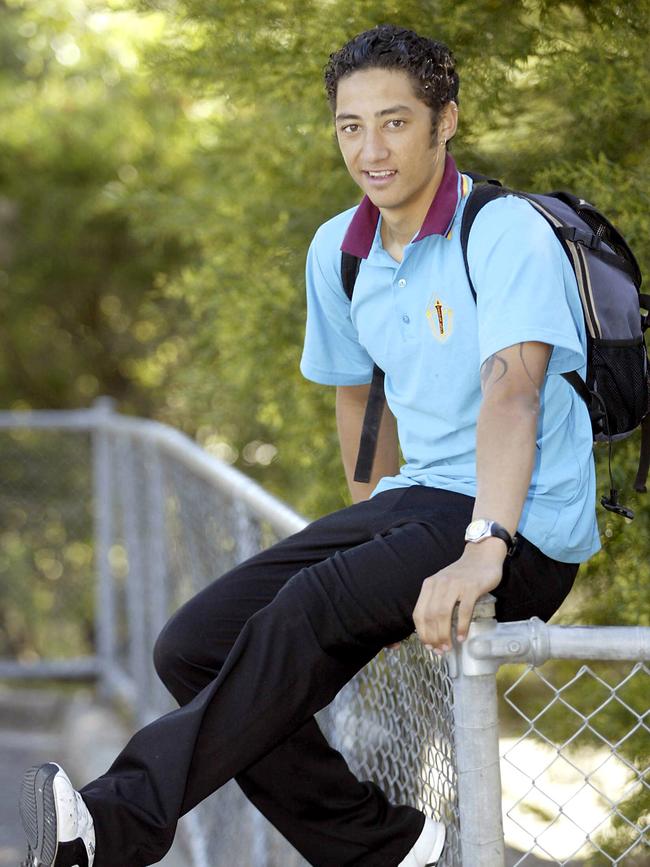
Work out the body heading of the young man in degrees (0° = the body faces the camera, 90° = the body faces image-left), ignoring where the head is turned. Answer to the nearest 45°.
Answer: approximately 45°
